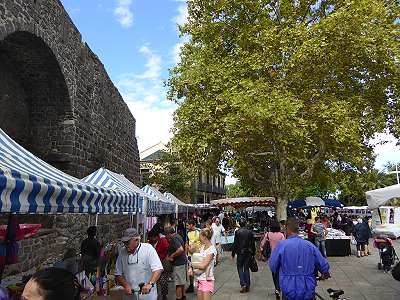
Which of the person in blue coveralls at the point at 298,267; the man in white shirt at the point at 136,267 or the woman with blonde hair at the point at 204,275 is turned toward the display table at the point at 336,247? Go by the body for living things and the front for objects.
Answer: the person in blue coveralls

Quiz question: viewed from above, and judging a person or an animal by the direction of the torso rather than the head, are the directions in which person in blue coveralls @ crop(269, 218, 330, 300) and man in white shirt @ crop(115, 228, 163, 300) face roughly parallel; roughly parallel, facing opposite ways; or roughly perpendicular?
roughly parallel, facing opposite ways

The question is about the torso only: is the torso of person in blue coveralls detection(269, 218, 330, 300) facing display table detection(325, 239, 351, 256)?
yes

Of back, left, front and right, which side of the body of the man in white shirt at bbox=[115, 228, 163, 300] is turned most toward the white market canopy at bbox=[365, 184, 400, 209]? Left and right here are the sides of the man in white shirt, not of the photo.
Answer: back

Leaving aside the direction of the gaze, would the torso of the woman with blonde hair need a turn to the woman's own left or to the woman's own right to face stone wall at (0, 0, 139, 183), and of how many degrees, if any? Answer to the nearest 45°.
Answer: approximately 45° to the woman's own right

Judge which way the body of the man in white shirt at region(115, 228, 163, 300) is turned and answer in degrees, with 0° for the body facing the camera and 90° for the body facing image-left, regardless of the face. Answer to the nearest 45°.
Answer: approximately 45°

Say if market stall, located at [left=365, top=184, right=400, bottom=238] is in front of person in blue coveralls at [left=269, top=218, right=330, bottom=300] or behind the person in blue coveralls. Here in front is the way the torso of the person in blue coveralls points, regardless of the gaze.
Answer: in front

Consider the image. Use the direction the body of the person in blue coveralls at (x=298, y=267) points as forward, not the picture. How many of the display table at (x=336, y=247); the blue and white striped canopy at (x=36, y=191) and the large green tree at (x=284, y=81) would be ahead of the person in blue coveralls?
2

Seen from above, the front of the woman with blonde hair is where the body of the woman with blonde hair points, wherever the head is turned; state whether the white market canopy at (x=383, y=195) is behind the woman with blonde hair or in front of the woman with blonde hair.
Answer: behind

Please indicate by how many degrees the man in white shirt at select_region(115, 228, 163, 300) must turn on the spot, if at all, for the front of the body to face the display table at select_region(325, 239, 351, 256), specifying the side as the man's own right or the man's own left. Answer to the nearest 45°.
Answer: approximately 180°

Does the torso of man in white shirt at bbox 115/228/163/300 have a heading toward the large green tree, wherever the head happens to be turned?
no

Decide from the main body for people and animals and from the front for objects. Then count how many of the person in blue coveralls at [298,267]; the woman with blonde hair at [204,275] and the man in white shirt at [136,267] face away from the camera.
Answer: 1

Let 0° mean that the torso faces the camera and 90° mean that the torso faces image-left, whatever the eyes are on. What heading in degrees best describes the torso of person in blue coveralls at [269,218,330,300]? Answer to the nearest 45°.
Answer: approximately 180°

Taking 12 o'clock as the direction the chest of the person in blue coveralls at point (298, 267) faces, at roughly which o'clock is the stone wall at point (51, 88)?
The stone wall is roughly at 10 o'clock from the person in blue coveralls.

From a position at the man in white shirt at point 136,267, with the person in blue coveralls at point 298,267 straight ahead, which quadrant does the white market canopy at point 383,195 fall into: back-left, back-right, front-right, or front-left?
front-left

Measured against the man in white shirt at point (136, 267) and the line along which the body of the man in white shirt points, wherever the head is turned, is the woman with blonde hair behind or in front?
behind
